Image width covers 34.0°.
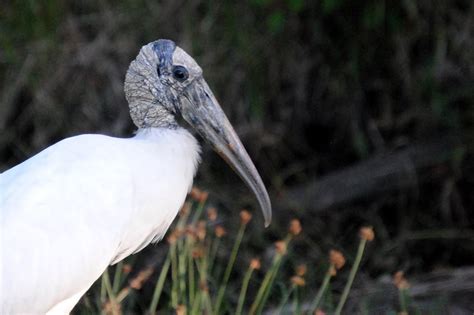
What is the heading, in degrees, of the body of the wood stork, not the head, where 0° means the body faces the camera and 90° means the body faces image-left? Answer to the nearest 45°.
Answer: approximately 270°
